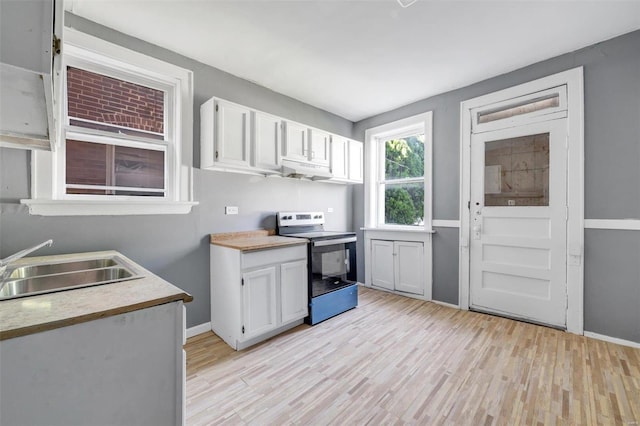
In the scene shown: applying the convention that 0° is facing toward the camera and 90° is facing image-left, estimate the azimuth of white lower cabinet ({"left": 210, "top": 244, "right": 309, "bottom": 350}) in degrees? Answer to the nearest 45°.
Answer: approximately 315°

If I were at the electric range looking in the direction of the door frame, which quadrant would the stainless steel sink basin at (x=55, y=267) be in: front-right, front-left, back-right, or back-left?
back-right

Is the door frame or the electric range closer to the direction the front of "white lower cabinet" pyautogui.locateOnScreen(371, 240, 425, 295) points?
the electric range

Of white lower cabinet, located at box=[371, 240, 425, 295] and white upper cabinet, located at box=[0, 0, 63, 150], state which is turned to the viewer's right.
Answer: the white upper cabinet

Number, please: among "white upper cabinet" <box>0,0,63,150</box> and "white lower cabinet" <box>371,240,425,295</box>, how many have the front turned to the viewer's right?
1

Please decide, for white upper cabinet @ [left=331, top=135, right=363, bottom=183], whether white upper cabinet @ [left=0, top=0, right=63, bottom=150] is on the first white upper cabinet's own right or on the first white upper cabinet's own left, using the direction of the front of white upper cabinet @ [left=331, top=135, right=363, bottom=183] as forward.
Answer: on the first white upper cabinet's own right

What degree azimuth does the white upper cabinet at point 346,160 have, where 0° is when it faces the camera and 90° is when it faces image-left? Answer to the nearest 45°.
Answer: approximately 315°

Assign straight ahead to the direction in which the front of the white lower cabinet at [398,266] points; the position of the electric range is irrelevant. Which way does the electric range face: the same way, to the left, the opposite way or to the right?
to the left

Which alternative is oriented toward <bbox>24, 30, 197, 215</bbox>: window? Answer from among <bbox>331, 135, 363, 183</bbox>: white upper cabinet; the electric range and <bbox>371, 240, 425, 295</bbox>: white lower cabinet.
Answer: the white lower cabinet

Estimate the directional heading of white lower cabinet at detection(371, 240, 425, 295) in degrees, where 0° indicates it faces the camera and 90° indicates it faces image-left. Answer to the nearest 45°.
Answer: approximately 45°

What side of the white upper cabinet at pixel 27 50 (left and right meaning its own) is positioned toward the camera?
right
